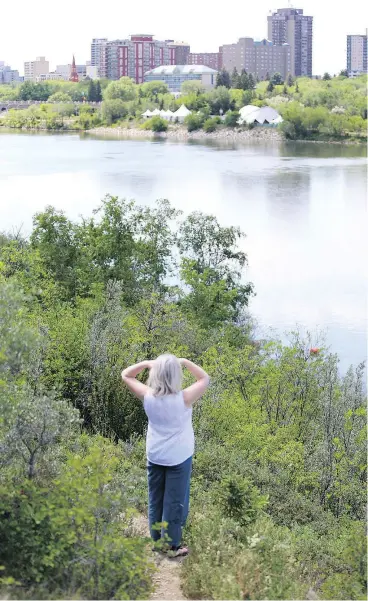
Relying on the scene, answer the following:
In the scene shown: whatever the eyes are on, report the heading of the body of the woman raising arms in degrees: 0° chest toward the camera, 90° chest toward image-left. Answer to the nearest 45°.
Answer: approximately 180°
